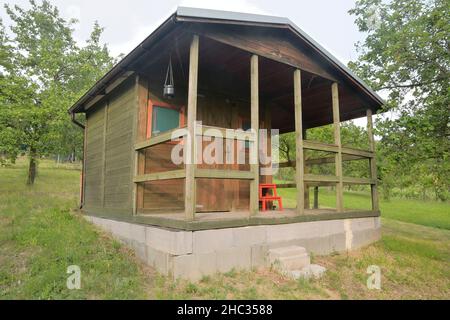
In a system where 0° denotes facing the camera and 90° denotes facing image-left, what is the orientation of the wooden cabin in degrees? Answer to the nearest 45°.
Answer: approximately 315°

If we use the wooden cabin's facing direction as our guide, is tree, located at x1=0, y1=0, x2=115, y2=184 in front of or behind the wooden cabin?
behind
